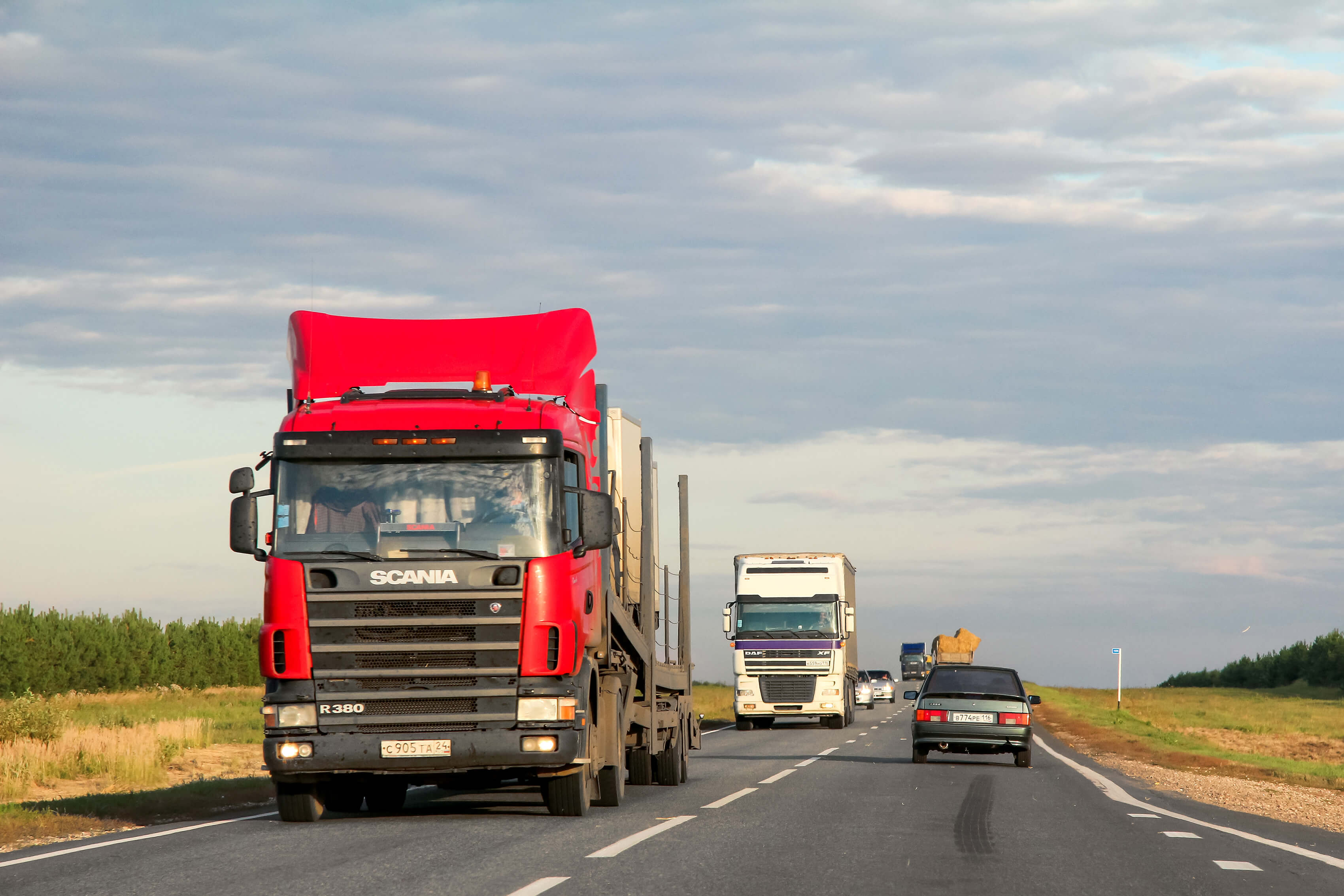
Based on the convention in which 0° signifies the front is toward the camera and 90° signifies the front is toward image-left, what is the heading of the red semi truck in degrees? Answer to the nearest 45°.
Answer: approximately 0°

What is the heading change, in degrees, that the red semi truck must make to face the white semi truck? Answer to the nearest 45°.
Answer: approximately 180°

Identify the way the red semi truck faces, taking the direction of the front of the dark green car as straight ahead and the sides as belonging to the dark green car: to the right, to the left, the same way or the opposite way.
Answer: the opposite way

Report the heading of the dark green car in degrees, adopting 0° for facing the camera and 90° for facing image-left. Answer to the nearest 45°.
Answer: approximately 180°

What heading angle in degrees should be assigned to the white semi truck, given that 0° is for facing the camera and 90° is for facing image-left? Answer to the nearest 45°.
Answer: approximately 0°
